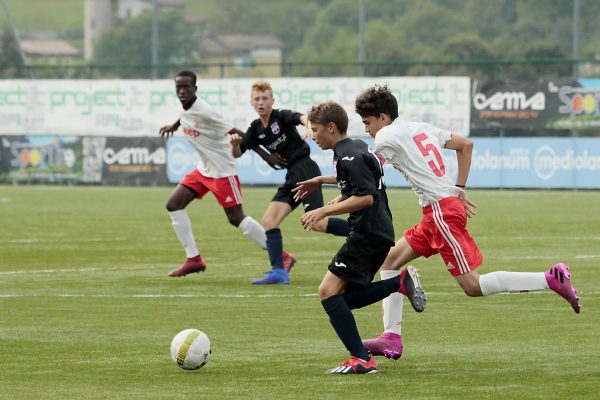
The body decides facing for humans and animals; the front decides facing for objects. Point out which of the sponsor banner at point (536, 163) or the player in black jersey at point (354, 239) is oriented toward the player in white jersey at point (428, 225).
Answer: the sponsor banner

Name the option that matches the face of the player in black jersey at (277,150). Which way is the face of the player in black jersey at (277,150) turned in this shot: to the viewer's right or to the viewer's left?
to the viewer's left

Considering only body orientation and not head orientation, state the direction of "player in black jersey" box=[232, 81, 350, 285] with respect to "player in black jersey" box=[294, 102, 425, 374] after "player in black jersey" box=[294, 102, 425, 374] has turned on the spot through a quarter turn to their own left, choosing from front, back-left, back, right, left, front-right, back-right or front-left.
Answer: back

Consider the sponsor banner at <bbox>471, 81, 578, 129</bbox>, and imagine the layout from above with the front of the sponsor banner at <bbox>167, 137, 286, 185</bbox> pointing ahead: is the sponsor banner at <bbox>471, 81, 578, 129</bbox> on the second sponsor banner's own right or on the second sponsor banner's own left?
on the second sponsor banner's own left

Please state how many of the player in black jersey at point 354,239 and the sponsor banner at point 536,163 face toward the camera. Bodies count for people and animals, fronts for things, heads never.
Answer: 1

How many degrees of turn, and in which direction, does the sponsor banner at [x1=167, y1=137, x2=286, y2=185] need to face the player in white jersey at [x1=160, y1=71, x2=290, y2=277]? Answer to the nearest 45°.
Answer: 0° — it already faces them

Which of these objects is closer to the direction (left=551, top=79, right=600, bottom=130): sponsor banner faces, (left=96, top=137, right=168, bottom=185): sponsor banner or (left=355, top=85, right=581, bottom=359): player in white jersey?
the player in white jersey

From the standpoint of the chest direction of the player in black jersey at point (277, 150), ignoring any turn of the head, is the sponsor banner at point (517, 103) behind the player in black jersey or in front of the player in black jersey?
behind

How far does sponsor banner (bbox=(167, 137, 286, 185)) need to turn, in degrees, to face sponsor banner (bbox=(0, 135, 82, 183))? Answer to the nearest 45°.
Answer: approximately 135° to its right

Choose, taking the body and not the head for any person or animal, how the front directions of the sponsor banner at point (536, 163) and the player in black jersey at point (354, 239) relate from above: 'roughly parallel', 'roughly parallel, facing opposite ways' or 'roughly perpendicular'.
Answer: roughly perpendicular

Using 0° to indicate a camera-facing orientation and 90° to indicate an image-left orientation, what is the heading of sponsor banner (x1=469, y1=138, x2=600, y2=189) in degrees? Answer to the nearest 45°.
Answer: approximately 0°

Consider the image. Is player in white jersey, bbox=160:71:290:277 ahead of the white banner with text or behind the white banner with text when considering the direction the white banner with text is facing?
ahead

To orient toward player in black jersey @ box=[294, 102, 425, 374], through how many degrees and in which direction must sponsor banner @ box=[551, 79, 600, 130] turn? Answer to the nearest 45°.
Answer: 0° — it already faces them

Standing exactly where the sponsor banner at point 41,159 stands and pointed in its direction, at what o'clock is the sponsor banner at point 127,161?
the sponsor banner at point 127,161 is roughly at 10 o'clock from the sponsor banner at point 41,159.

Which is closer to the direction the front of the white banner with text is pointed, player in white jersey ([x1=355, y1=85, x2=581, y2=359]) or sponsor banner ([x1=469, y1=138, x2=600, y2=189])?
the player in white jersey
